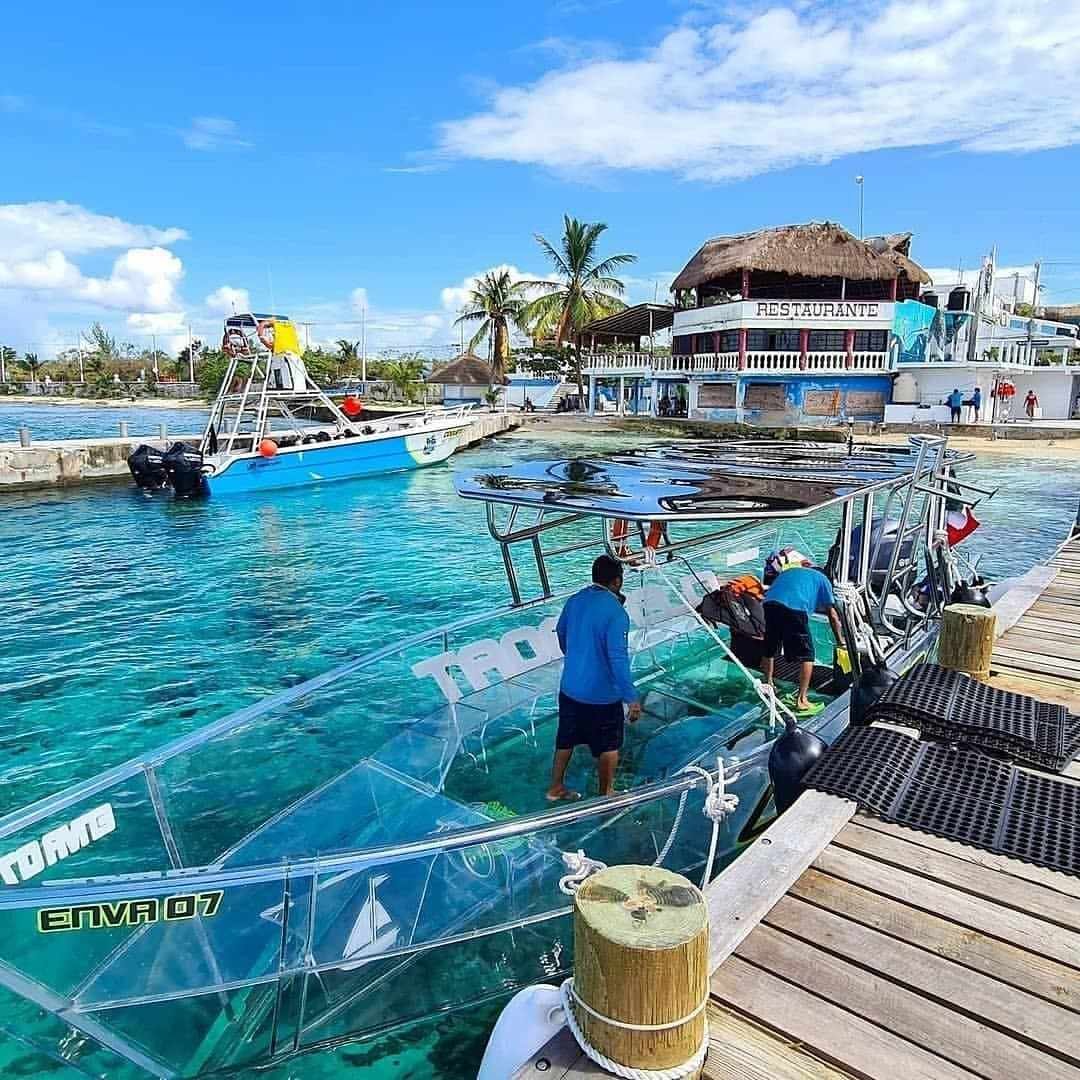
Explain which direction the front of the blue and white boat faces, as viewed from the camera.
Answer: facing away from the viewer and to the right of the viewer

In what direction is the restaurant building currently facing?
toward the camera

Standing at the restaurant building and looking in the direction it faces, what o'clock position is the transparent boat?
The transparent boat is roughly at 12 o'clock from the restaurant building.

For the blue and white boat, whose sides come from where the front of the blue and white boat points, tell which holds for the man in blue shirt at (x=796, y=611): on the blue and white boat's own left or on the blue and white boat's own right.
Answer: on the blue and white boat's own right

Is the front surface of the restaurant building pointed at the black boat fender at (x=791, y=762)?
yes

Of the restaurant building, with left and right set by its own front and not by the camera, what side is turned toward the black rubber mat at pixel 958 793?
front

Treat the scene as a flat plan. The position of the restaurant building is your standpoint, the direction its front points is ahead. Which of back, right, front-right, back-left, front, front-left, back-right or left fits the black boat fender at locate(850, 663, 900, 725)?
front

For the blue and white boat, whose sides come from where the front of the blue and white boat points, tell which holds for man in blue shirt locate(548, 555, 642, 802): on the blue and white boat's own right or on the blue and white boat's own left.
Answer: on the blue and white boat's own right

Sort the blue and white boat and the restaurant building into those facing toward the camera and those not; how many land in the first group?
1

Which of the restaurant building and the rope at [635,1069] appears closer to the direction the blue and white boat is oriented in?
the restaurant building

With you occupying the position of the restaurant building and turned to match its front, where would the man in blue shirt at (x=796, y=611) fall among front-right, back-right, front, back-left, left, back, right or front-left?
front

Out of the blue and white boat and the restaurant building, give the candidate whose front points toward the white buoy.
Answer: the restaurant building

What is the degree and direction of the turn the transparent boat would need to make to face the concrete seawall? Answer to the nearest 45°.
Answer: approximately 90° to its right

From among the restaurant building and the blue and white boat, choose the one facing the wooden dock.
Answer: the restaurant building

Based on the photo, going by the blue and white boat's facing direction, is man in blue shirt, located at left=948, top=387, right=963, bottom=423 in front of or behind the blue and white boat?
in front

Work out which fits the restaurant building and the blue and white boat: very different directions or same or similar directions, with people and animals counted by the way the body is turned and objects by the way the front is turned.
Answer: very different directions

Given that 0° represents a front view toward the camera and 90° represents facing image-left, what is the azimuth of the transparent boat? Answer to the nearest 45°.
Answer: approximately 45°

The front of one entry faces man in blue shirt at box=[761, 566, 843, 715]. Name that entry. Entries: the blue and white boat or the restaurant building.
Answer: the restaurant building

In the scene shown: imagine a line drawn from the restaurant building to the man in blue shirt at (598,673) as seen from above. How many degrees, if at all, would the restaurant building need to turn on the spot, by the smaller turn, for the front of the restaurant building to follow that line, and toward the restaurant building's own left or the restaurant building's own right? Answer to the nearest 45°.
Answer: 0° — it already faces them
